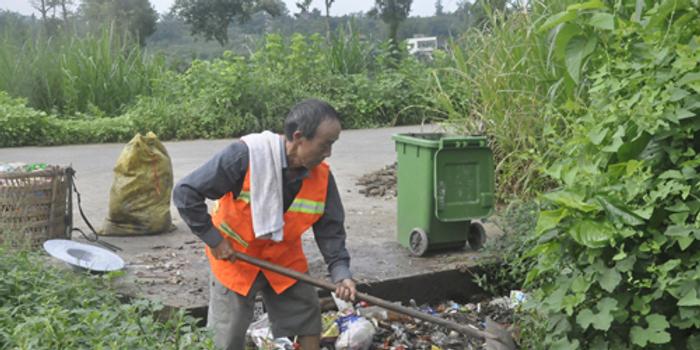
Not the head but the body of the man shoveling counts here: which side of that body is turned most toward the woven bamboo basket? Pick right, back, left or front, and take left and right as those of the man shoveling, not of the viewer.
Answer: back

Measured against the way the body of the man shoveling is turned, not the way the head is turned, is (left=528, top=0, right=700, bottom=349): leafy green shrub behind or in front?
in front

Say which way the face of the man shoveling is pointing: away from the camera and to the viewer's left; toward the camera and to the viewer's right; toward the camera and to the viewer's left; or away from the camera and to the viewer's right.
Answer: toward the camera and to the viewer's right

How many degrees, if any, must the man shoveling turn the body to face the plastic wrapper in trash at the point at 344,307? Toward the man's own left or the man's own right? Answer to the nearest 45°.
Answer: approximately 90° to the man's own left

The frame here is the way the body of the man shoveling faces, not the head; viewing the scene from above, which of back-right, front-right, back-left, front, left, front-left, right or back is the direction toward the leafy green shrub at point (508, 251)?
left

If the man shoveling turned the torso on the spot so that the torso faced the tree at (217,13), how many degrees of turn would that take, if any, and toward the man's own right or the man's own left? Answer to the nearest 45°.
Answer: approximately 135° to the man's own left

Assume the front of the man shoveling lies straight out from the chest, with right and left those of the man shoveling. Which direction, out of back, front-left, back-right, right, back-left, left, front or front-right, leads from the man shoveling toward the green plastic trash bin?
left

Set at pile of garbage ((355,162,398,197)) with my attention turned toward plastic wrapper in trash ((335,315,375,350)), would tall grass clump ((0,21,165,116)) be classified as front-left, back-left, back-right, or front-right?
back-right

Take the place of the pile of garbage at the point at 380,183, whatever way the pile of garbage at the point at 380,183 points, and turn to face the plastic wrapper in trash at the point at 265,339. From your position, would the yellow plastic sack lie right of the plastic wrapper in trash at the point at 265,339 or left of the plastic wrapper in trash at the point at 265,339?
right

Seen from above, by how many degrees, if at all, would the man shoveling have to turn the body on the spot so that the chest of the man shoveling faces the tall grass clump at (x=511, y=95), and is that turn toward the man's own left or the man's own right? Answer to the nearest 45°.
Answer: approximately 90° to the man's own left

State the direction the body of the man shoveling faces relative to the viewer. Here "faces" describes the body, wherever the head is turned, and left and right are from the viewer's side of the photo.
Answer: facing the viewer and to the right of the viewer

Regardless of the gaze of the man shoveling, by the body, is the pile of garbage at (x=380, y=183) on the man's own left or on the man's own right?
on the man's own left

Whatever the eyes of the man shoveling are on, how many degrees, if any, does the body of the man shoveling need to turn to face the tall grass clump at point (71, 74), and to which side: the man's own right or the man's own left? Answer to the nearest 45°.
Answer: approximately 135° to the man's own left
